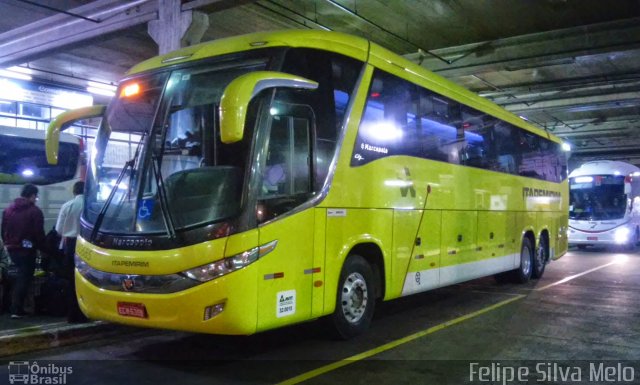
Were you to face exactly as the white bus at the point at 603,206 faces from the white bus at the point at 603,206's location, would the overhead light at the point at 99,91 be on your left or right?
on your right

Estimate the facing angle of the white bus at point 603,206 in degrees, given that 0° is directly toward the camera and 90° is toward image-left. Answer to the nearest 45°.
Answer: approximately 0°

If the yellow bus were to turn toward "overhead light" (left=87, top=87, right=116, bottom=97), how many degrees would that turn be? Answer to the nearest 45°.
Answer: approximately 90° to its right

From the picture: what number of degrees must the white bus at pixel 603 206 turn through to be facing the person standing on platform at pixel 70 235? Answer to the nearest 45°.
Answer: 0° — it already faces them

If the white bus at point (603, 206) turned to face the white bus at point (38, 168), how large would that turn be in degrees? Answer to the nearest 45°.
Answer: approximately 45° to its right

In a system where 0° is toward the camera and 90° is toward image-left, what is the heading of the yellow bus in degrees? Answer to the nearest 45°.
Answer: approximately 45°

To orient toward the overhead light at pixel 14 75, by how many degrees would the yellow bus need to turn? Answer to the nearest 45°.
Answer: approximately 90° to its right

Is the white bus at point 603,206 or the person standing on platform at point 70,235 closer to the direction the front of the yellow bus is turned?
the person standing on platform

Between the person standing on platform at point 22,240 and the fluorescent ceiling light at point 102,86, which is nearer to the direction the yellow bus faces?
the person standing on platform

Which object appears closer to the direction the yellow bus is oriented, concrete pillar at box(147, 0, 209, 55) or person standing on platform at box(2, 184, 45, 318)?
the person standing on platform
